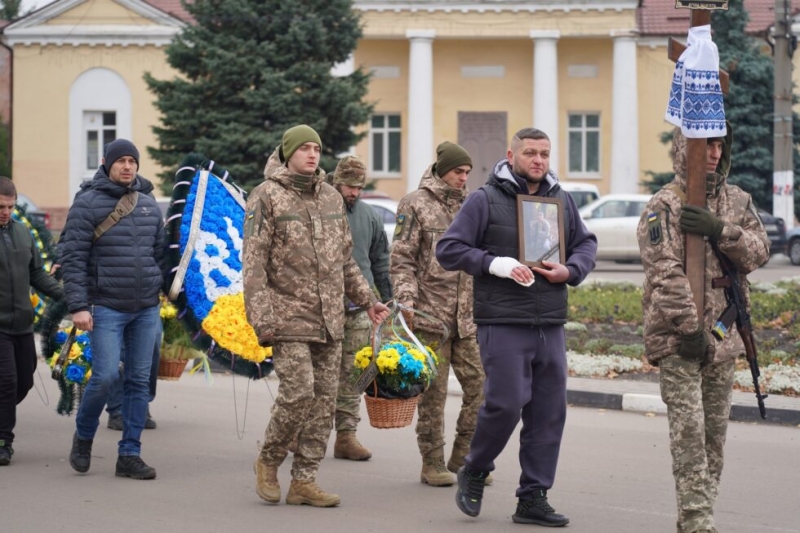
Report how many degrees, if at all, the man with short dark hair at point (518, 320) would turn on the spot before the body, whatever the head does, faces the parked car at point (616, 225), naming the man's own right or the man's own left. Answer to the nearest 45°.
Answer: approximately 135° to the man's own left

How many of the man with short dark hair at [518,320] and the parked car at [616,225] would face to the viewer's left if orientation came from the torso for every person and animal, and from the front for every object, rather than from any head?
1

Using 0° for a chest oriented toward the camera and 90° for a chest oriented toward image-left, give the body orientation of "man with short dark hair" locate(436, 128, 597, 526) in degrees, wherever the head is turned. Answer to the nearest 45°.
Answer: approximately 315°

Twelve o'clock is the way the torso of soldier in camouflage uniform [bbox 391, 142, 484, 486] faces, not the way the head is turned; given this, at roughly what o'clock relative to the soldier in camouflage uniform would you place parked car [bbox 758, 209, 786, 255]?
The parked car is roughly at 8 o'clock from the soldier in camouflage uniform.

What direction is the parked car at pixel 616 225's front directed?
to the viewer's left

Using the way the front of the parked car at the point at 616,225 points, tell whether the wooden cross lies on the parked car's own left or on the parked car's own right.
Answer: on the parked car's own left

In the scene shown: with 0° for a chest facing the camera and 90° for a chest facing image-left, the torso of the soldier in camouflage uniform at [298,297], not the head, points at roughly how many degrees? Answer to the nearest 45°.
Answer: approximately 315°

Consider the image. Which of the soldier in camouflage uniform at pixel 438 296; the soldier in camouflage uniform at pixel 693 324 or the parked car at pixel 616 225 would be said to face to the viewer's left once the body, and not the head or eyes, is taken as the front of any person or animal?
the parked car

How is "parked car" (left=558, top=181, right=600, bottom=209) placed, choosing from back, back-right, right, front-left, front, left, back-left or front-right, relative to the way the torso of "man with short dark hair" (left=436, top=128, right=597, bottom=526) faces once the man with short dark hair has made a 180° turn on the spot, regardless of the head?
front-right

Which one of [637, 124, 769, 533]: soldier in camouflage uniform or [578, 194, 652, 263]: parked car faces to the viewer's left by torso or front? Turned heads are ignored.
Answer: the parked car
